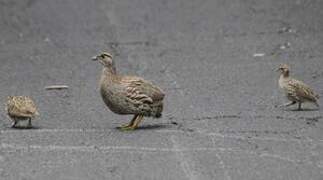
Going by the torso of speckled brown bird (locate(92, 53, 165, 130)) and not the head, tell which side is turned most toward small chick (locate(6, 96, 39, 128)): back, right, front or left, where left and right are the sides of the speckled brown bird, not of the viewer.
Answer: front

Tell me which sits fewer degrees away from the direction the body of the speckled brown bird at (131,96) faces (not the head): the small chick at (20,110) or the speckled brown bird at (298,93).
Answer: the small chick

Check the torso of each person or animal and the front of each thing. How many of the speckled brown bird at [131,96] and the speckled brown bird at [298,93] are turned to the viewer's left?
2

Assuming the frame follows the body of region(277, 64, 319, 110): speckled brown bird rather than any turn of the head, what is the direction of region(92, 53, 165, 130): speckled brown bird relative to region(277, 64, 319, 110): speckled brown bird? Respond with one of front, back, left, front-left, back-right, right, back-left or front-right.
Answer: front-left

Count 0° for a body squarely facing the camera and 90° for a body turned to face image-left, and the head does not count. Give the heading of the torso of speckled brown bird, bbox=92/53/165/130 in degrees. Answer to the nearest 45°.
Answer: approximately 90°

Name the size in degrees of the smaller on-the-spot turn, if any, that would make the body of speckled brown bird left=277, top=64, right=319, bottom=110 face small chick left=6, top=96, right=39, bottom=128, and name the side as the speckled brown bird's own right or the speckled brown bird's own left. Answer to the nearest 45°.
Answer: approximately 45° to the speckled brown bird's own left

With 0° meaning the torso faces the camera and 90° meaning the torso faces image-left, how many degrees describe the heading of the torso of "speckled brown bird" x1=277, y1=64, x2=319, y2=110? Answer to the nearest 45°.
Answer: approximately 90°
